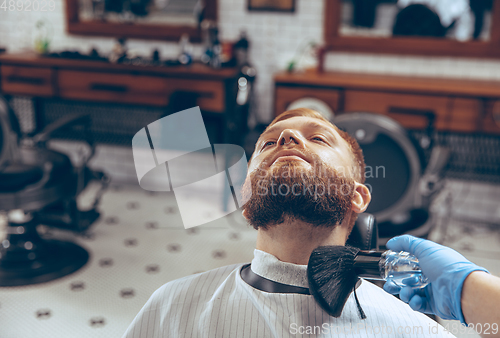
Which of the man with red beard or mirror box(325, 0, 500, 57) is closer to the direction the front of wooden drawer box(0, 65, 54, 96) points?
the man with red beard

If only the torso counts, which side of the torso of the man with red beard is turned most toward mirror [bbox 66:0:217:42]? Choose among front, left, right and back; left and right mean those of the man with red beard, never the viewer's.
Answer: back

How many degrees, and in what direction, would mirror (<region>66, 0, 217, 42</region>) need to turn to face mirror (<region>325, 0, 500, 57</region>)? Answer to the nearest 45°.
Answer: approximately 45° to its left

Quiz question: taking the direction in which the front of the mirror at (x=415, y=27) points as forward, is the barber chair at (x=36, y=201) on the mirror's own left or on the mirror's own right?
on the mirror's own right

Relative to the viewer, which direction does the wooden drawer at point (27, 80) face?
toward the camera

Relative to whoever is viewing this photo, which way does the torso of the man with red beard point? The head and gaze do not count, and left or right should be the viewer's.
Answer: facing the viewer

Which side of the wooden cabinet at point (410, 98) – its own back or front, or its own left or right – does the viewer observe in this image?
front

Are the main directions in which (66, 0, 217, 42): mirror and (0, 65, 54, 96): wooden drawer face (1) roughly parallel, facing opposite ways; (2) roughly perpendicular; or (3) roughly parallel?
roughly parallel

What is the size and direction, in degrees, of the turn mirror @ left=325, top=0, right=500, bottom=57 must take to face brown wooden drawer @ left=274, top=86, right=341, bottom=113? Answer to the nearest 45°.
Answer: approximately 45° to its right

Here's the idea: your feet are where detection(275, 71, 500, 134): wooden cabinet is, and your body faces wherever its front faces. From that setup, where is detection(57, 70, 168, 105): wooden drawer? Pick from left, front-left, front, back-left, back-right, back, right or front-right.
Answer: right

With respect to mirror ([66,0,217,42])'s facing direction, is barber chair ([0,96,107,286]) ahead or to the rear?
ahead

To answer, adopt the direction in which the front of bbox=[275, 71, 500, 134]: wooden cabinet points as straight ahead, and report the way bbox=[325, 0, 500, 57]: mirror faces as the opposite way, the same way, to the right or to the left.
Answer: the same way
